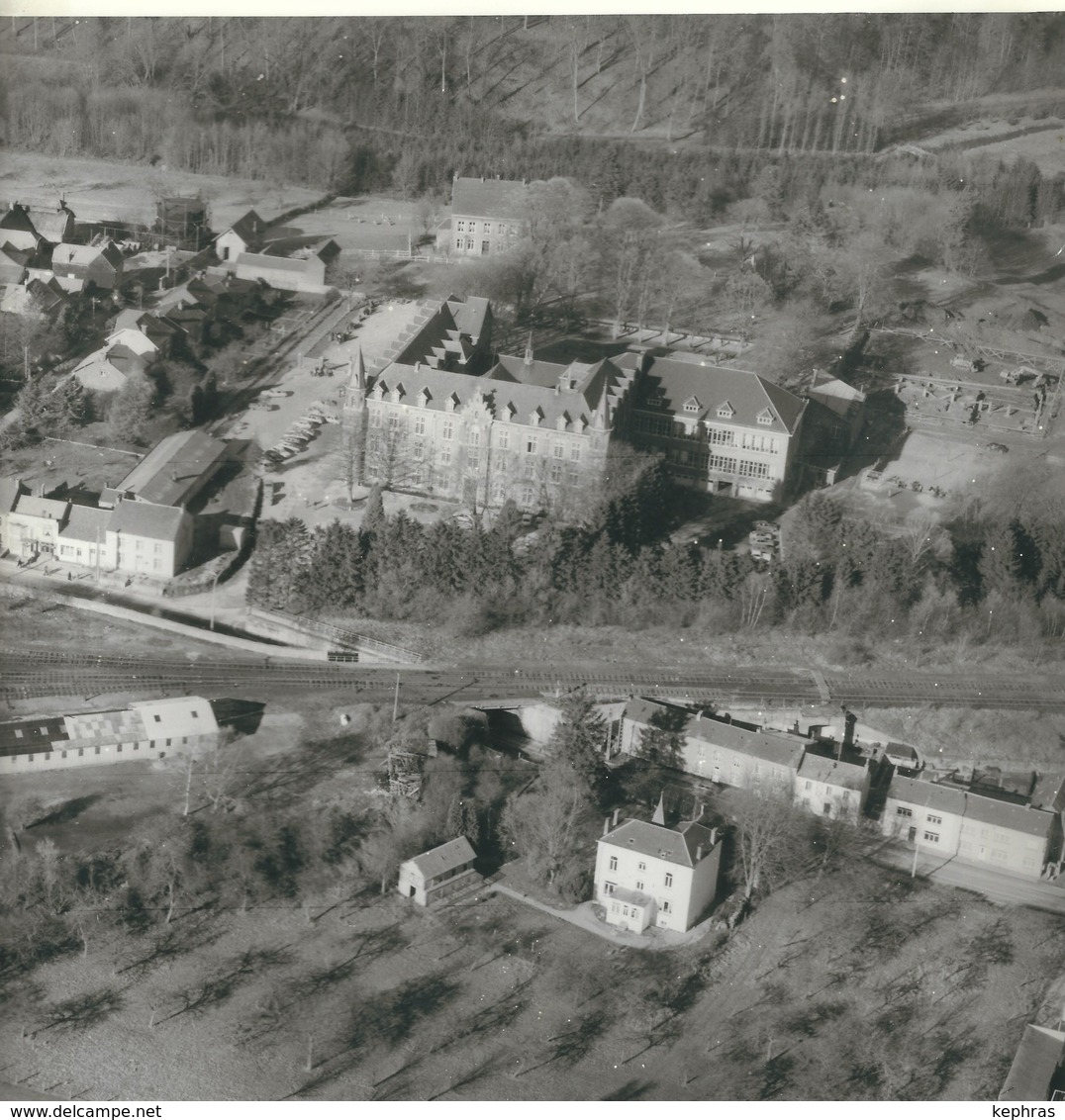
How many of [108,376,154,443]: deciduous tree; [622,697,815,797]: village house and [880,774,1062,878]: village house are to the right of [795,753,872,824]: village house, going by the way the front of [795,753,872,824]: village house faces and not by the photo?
2

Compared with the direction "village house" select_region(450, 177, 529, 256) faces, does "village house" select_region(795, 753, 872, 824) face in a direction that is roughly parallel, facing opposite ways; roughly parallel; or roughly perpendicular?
roughly parallel

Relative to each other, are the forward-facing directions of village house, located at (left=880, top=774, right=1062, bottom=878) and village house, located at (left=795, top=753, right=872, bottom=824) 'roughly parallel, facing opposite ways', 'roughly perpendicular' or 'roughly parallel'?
roughly parallel

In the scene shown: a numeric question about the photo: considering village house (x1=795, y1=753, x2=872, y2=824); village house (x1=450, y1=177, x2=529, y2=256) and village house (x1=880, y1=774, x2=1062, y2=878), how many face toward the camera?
3

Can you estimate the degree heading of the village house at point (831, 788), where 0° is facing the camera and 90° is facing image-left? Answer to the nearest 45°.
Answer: approximately 0°

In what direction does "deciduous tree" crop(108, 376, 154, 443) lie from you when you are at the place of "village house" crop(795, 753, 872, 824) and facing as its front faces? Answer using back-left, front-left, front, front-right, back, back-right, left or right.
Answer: right

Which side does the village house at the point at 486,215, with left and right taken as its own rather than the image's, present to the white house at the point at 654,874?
front

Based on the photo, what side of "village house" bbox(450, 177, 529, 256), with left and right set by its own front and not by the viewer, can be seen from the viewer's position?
front

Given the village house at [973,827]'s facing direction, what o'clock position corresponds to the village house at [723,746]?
the village house at [723,746] is roughly at 3 o'clock from the village house at [973,827].

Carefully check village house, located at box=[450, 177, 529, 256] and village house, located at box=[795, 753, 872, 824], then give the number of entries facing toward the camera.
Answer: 2

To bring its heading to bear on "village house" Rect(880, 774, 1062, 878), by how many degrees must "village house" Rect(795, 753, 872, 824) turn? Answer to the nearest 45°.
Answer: approximately 90° to its left

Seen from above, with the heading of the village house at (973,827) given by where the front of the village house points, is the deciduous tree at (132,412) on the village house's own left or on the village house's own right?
on the village house's own right

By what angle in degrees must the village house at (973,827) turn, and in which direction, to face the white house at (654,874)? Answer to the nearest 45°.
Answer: approximately 45° to its right

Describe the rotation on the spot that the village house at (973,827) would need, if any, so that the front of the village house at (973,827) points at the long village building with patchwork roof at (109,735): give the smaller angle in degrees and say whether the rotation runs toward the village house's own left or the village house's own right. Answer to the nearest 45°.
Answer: approximately 90° to the village house's own right

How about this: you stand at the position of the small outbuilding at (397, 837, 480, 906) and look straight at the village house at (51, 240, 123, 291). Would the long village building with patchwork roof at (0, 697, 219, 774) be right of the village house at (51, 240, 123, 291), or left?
left

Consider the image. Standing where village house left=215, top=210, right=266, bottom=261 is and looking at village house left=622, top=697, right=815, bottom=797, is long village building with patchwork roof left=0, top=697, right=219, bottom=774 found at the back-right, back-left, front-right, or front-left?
front-right

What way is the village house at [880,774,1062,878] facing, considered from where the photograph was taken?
facing the viewer

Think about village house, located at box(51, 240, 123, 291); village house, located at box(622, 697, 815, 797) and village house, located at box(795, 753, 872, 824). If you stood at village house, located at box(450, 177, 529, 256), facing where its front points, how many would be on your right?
1

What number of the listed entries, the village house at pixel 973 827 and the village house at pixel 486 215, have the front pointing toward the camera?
2
